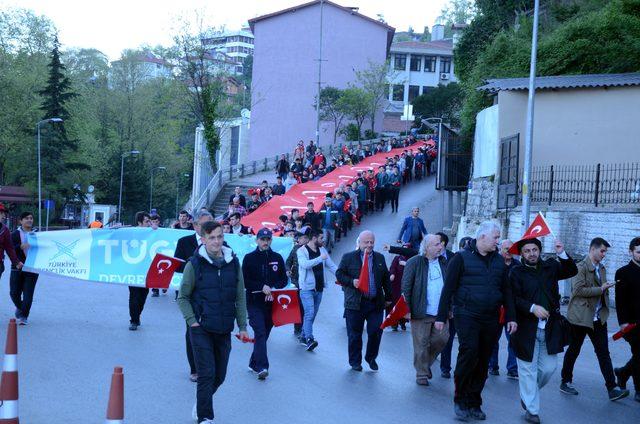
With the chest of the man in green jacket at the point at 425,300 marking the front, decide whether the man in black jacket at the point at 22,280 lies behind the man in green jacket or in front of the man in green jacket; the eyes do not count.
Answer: behind

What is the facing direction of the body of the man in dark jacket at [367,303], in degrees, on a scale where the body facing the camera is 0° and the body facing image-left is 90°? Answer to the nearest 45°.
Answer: approximately 0°

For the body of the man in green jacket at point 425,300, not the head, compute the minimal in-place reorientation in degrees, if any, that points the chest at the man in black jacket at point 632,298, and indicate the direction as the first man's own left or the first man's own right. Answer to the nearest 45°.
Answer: approximately 45° to the first man's own left

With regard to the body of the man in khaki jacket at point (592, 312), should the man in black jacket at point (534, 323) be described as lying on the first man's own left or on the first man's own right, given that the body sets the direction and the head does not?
on the first man's own right

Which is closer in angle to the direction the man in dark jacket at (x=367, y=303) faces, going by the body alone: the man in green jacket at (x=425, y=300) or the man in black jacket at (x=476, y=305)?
the man in black jacket

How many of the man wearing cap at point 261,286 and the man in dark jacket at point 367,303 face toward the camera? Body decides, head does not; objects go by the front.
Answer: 2

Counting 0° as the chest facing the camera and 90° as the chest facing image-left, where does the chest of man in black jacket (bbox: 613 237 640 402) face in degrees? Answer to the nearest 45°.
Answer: approximately 315°

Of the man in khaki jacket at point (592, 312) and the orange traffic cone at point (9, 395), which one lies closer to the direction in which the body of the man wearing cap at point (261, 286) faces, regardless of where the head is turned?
the orange traffic cone

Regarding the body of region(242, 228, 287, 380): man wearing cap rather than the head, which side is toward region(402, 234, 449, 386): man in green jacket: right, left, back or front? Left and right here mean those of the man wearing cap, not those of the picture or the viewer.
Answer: left
